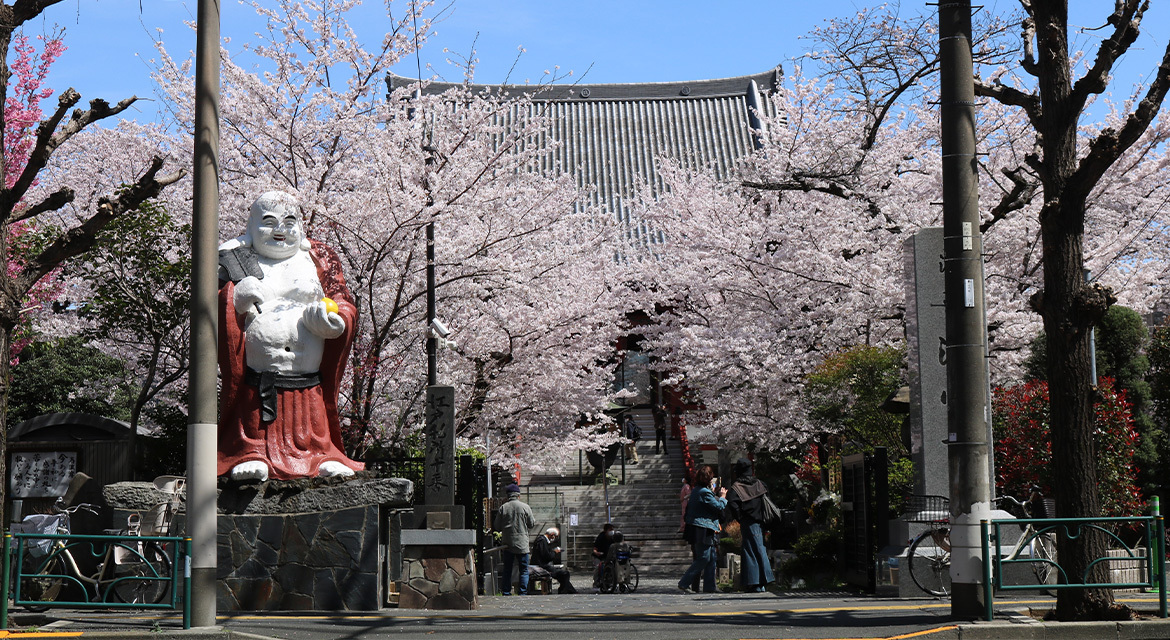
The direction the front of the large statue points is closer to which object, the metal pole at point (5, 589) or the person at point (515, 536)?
the metal pole

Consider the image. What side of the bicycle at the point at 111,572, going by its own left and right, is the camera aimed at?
left

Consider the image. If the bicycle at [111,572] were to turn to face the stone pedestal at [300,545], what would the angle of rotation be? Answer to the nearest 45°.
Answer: approximately 135° to its left
